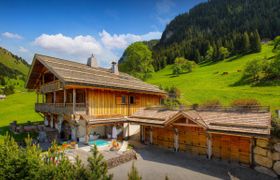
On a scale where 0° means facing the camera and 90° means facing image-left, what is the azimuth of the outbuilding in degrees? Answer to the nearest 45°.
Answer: approximately 45°

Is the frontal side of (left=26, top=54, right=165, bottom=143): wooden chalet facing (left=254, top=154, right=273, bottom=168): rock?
no

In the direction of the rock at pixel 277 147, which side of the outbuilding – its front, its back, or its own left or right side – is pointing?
left

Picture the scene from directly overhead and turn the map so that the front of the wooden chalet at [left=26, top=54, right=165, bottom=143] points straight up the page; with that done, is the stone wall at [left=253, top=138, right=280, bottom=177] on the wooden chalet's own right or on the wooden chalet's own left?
on the wooden chalet's own left

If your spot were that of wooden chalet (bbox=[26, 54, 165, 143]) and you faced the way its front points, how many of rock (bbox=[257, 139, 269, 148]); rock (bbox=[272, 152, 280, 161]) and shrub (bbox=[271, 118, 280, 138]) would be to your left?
3

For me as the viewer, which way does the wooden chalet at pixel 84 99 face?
facing the viewer and to the left of the viewer

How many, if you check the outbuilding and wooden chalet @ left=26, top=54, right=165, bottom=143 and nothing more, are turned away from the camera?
0

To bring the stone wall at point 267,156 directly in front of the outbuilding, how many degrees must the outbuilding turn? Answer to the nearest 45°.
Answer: approximately 90° to its left

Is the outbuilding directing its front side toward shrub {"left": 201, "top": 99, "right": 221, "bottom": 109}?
no

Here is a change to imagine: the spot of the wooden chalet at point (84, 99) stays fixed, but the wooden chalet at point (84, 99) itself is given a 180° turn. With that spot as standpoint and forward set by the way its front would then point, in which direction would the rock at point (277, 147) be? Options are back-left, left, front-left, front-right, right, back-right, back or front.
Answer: right

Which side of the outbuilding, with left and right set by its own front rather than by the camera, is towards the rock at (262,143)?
left

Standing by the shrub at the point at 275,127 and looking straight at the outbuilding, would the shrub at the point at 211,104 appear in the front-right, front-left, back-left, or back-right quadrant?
front-right

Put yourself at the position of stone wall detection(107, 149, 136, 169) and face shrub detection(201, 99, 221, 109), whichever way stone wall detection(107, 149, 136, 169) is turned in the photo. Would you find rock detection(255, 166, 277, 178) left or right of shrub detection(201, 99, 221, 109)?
right
